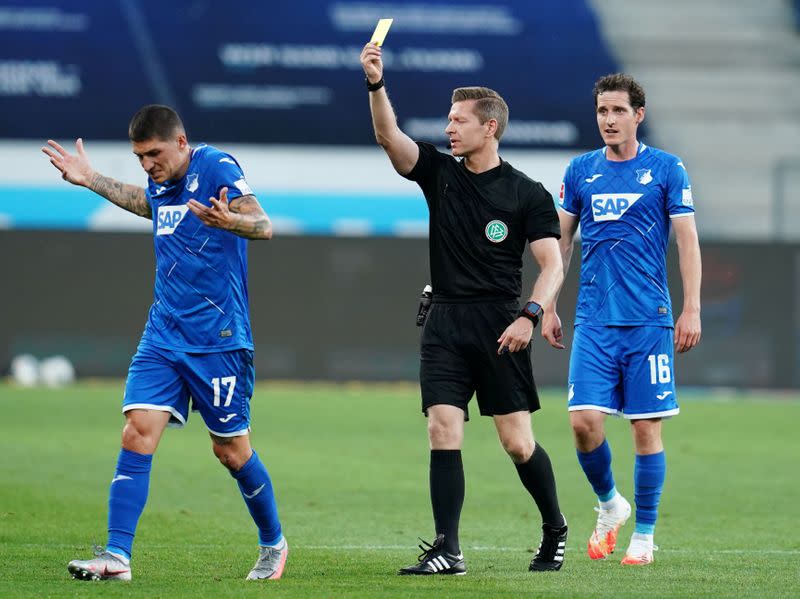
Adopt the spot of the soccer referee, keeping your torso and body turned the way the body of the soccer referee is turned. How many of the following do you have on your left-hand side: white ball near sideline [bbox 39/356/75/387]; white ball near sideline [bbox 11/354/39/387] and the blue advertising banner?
0

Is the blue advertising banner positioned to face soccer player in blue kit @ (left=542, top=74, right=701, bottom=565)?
yes

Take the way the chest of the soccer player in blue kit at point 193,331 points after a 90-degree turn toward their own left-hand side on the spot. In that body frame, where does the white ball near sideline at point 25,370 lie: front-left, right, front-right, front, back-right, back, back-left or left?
back-left

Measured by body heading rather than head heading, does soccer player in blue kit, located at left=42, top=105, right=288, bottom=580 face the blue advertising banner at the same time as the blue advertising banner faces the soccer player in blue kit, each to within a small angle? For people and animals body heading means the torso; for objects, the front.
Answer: no

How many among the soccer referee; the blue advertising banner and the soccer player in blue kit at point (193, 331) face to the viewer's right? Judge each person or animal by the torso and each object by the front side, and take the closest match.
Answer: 0

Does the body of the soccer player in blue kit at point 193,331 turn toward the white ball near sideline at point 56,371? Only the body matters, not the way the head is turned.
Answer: no

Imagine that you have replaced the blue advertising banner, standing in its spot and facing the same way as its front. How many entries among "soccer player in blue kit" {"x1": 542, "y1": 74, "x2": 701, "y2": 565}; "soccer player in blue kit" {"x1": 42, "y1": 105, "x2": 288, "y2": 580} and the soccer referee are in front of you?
3

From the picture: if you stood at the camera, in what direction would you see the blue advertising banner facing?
facing the viewer

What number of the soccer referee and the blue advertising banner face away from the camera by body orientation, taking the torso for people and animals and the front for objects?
0

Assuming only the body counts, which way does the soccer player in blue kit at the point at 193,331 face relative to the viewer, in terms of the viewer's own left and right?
facing the viewer and to the left of the viewer

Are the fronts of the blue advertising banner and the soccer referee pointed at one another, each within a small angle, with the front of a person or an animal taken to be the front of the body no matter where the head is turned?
no

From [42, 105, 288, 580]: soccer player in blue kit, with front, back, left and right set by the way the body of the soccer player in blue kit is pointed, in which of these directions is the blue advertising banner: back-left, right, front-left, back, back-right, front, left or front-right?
back-right

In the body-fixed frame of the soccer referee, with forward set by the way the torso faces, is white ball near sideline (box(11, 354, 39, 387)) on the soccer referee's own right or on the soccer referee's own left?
on the soccer referee's own right

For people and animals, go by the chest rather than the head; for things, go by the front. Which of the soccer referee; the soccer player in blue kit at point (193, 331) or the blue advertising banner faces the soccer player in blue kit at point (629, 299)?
the blue advertising banner

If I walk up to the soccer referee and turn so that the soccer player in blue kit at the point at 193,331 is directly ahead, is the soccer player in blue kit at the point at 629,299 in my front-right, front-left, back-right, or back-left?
back-right

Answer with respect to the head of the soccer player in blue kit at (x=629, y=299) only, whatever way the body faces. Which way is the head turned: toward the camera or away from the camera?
toward the camera

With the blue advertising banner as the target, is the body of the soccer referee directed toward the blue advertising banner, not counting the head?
no
